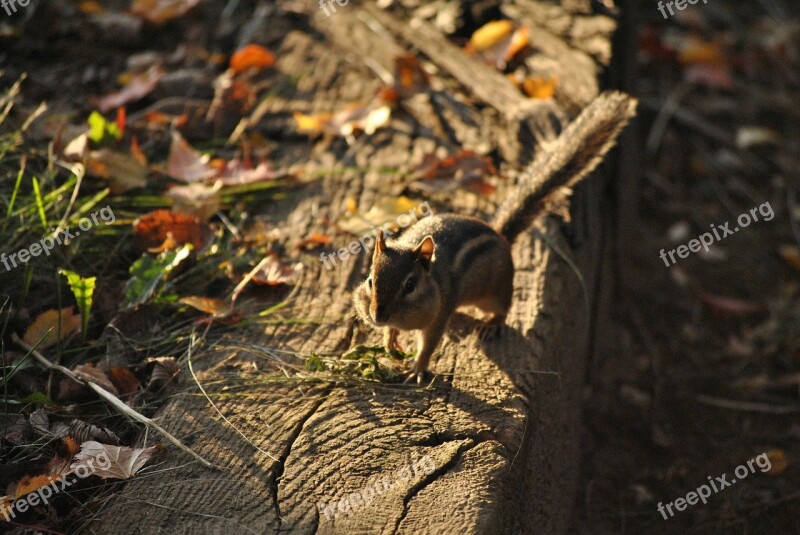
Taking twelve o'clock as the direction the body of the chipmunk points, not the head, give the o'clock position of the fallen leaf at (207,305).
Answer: The fallen leaf is roughly at 1 o'clock from the chipmunk.

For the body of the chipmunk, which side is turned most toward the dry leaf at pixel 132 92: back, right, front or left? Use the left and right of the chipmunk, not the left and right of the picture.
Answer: right

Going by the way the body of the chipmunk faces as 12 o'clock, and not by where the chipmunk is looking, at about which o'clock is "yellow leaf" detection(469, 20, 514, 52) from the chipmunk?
The yellow leaf is roughly at 5 o'clock from the chipmunk.

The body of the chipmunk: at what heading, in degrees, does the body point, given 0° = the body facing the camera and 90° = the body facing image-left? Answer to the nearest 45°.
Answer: approximately 45°
